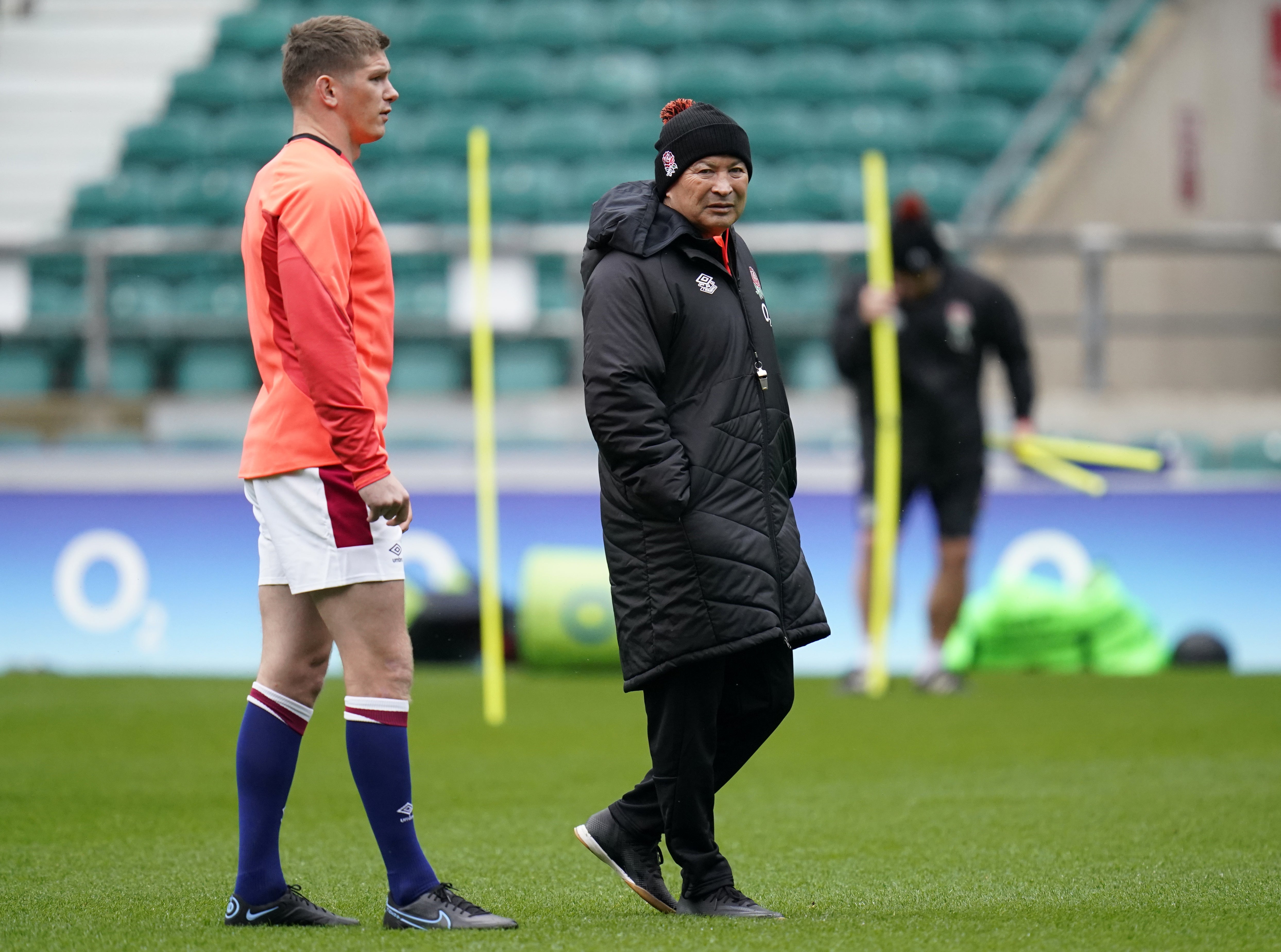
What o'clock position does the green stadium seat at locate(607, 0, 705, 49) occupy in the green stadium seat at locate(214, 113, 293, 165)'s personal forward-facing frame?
the green stadium seat at locate(607, 0, 705, 49) is roughly at 9 o'clock from the green stadium seat at locate(214, 113, 293, 165).

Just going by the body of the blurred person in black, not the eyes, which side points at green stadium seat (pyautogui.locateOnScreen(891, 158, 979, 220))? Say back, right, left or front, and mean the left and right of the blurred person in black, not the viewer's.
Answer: back

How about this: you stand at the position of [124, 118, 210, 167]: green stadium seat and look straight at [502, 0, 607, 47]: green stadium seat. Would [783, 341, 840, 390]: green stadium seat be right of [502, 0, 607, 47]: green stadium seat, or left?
right

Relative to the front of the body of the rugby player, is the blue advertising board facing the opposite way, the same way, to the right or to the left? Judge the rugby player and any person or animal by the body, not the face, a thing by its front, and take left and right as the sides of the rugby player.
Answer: to the right

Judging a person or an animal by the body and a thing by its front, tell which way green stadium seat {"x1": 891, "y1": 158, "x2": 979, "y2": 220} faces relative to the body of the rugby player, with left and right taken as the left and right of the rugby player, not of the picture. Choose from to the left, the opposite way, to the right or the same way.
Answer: to the right

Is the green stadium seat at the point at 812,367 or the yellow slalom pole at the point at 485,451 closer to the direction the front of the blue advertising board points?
the yellow slalom pole

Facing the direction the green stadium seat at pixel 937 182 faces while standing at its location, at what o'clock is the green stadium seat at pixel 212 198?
the green stadium seat at pixel 212 198 is roughly at 3 o'clock from the green stadium seat at pixel 937 182.

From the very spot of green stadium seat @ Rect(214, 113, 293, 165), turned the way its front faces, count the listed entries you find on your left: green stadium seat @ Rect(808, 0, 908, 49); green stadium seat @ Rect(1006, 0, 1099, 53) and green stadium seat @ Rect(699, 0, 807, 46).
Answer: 3

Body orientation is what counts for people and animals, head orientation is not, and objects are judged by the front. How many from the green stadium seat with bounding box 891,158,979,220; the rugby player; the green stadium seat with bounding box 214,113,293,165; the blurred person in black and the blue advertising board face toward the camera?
4

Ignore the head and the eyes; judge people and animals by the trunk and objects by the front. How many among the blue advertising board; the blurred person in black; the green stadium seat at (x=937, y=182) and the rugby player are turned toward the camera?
3

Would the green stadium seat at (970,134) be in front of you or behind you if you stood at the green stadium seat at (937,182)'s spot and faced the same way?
behind

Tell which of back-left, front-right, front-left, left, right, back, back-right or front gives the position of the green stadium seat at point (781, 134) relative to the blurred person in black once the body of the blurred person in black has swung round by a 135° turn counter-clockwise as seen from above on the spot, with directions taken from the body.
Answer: front-left
